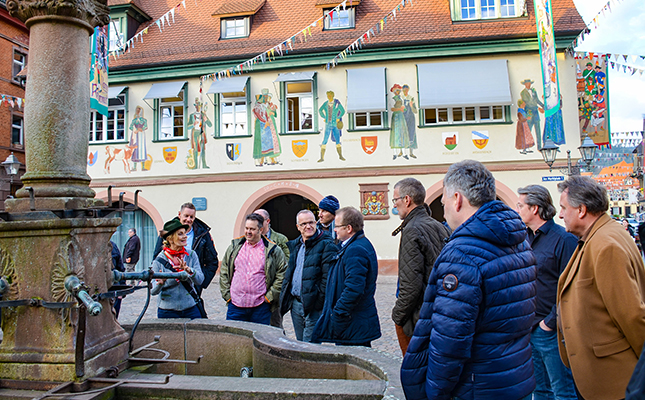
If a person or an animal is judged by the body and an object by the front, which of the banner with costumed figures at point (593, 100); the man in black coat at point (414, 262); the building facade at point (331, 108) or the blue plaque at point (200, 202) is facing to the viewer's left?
the man in black coat

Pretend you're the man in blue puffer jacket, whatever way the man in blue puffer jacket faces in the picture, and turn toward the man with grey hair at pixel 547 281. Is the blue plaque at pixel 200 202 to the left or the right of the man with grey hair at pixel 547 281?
left

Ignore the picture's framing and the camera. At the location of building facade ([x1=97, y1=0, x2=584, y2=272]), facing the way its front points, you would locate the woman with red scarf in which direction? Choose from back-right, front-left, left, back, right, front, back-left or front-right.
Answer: front

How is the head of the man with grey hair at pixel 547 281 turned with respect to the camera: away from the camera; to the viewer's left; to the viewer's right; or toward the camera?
to the viewer's left

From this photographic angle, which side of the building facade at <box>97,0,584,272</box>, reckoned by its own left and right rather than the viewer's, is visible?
front

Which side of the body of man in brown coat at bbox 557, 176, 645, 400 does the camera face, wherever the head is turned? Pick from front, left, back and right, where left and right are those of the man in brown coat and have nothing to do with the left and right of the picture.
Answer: left

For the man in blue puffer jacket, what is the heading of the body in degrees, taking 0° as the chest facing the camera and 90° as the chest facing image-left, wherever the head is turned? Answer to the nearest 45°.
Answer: approximately 135°

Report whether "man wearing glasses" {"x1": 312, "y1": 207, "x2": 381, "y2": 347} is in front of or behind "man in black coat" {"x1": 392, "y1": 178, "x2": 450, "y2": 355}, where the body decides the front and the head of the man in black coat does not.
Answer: in front

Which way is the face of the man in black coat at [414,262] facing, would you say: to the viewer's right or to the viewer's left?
to the viewer's left

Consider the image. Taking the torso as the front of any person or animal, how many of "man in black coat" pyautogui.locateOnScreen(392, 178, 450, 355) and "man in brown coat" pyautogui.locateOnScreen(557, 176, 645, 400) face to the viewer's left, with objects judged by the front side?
2

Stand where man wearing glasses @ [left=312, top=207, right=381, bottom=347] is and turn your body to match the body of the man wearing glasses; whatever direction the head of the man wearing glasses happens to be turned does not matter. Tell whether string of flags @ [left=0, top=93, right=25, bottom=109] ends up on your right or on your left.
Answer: on your right
